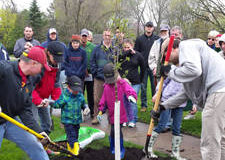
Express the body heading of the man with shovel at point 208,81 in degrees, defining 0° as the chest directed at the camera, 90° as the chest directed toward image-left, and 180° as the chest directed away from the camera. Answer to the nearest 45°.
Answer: approximately 90°

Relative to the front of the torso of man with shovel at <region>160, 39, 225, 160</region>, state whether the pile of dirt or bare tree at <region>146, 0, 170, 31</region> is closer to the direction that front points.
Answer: the pile of dirt

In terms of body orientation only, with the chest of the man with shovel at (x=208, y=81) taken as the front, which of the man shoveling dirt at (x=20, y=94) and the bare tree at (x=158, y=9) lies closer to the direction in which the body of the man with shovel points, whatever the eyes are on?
the man shoveling dirt

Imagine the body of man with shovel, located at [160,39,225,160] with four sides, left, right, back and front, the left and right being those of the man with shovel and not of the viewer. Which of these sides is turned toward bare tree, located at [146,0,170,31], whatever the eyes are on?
right

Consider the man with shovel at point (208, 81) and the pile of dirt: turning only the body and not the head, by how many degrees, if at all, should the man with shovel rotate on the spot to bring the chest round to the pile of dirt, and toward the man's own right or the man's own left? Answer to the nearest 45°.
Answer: approximately 45° to the man's own right
